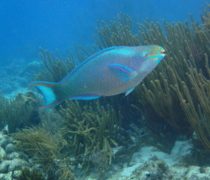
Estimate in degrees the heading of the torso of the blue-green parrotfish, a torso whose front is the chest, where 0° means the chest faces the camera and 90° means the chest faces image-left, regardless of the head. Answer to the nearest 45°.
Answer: approximately 270°

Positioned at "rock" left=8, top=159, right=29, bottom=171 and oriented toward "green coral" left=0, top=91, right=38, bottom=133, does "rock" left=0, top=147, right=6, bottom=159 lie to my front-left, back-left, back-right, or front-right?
front-left
